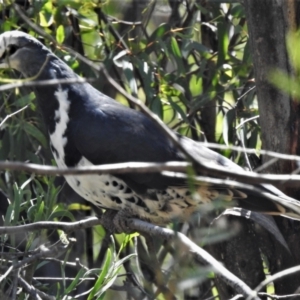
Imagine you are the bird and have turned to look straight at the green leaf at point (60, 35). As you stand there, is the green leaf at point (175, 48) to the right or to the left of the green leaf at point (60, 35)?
right

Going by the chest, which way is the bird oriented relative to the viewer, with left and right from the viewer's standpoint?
facing to the left of the viewer

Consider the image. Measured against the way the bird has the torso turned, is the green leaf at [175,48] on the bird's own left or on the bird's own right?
on the bird's own right
